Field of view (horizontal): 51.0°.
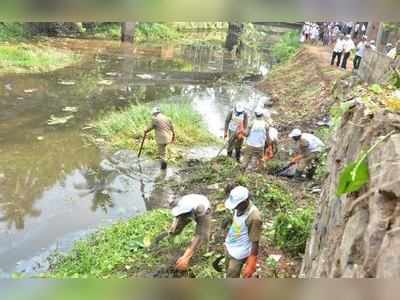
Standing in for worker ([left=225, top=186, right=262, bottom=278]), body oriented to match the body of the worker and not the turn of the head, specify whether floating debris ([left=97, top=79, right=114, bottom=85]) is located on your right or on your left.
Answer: on your right

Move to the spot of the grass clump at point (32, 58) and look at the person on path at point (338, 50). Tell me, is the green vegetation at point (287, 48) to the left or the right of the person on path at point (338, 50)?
left

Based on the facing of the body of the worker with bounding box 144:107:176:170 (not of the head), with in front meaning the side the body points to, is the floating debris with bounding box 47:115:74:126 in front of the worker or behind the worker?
in front

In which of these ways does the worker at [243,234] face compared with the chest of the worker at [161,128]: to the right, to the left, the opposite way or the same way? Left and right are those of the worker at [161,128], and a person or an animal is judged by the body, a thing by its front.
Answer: to the left

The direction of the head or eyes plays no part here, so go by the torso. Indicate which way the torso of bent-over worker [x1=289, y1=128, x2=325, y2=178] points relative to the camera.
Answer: to the viewer's left

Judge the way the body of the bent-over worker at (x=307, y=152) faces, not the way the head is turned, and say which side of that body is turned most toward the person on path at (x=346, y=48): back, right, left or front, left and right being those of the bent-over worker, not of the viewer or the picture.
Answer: right

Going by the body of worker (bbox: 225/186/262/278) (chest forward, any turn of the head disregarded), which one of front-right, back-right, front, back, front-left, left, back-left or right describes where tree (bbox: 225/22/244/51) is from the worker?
back-right

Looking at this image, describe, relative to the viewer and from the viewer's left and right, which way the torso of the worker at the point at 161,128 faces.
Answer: facing away from the viewer and to the left of the viewer

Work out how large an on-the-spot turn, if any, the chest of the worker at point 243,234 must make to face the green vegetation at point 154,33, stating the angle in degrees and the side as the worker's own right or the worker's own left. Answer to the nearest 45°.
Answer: approximately 135° to the worker's own right

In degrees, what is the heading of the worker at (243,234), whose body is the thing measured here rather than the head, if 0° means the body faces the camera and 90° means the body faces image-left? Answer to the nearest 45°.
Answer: approximately 45°

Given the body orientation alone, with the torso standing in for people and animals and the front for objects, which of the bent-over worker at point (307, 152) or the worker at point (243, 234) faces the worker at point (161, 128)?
the bent-over worker

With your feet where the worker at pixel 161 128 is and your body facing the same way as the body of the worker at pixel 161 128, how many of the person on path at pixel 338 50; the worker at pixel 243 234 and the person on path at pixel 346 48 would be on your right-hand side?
2

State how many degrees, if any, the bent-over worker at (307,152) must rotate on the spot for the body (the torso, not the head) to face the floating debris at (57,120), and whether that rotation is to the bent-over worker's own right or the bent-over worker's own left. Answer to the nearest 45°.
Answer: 0° — they already face it

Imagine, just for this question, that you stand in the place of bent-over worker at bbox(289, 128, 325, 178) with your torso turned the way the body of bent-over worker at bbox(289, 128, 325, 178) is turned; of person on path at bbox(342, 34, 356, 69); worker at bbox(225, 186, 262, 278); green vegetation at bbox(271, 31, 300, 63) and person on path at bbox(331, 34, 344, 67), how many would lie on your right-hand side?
3

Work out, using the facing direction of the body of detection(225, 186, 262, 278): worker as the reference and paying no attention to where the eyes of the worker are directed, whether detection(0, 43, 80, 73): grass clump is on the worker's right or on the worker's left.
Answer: on the worker's right

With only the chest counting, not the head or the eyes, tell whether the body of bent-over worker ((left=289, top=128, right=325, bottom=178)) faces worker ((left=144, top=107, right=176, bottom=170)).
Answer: yes

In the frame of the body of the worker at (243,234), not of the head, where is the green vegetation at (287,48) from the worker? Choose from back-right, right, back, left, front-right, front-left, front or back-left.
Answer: back-right
